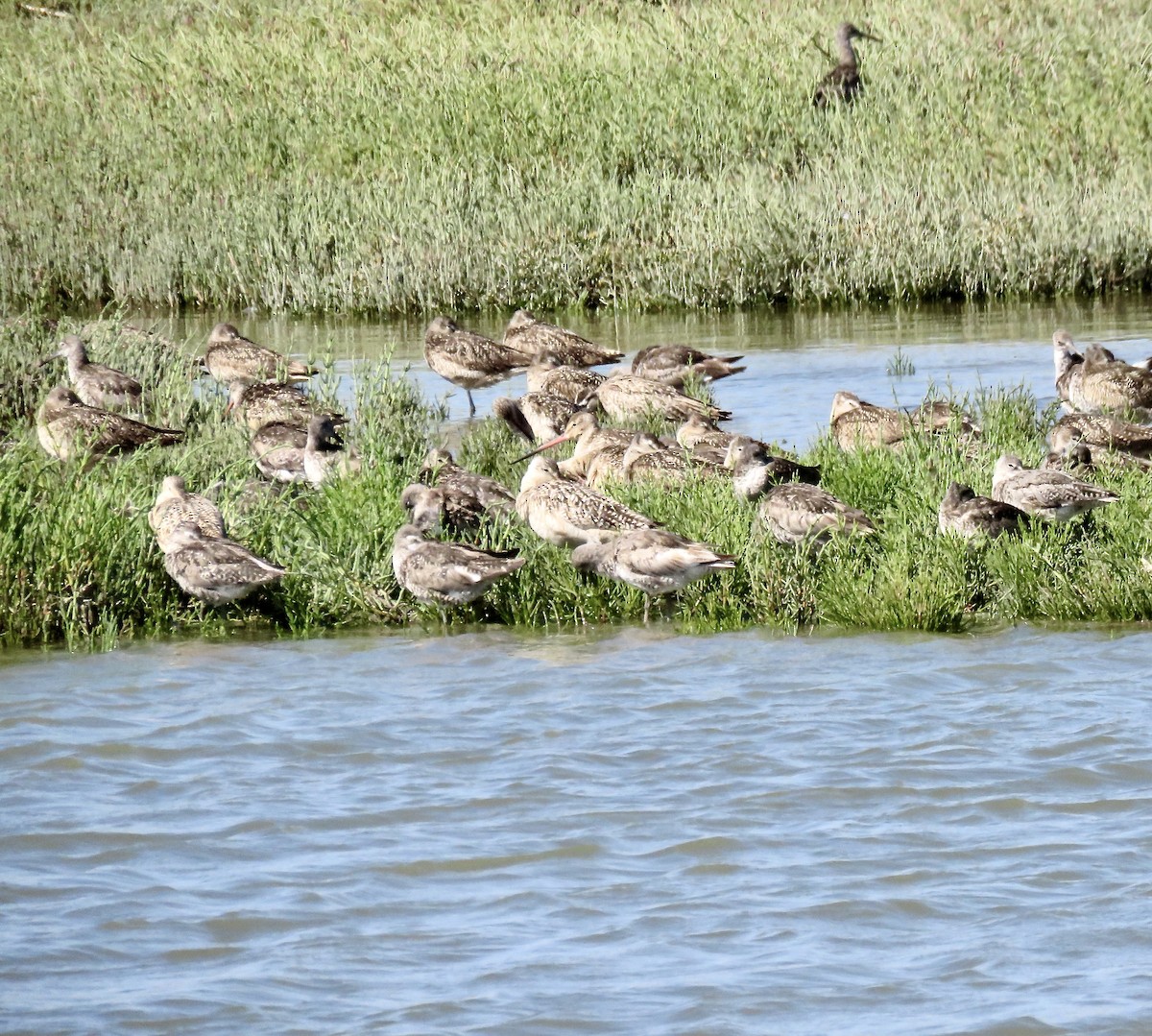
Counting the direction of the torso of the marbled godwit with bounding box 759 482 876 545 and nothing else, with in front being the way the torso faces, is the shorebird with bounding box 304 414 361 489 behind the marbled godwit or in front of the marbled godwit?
in front

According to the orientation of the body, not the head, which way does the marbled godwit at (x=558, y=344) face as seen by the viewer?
to the viewer's left

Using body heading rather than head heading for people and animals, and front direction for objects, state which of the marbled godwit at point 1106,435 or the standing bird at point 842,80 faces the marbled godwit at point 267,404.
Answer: the marbled godwit at point 1106,435

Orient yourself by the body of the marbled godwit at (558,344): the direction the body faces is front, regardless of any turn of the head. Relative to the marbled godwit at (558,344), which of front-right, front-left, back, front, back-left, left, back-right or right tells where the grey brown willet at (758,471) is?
left

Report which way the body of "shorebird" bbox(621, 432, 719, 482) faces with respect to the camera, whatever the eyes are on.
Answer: to the viewer's left

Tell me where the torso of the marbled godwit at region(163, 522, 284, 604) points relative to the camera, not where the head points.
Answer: to the viewer's left

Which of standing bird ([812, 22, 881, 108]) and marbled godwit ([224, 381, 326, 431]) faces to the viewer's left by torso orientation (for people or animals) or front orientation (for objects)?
the marbled godwit

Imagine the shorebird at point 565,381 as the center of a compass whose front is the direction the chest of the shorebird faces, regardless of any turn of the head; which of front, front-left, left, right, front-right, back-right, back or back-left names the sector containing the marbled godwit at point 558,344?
right

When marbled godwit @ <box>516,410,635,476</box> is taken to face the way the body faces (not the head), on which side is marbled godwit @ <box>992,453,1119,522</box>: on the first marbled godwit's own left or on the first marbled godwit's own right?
on the first marbled godwit's own left

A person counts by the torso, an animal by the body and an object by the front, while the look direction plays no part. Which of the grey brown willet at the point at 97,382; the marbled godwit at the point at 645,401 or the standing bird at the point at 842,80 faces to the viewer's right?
the standing bird

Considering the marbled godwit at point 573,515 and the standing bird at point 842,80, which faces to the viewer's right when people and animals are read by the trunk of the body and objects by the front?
the standing bird

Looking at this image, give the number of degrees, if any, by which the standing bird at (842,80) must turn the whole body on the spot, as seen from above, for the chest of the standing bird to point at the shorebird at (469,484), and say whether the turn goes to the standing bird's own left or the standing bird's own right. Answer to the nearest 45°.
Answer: approximately 90° to the standing bird's own right

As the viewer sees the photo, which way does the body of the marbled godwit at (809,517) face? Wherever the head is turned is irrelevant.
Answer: to the viewer's left

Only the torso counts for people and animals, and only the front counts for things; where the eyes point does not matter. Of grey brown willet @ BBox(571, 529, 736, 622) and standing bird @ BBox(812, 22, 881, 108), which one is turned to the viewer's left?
the grey brown willet

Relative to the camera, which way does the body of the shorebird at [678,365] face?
to the viewer's left

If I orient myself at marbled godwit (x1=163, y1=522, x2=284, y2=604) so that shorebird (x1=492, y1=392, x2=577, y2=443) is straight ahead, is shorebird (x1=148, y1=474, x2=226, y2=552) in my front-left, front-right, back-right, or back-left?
front-left

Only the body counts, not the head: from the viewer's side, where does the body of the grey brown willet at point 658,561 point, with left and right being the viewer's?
facing to the left of the viewer

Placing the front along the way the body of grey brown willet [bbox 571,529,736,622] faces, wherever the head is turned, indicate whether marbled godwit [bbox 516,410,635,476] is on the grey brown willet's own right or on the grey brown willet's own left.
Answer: on the grey brown willet's own right

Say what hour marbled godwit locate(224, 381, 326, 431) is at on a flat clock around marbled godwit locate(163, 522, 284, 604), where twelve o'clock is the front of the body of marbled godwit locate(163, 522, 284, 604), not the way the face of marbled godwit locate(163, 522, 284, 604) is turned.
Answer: marbled godwit locate(224, 381, 326, 431) is roughly at 3 o'clock from marbled godwit locate(163, 522, 284, 604).

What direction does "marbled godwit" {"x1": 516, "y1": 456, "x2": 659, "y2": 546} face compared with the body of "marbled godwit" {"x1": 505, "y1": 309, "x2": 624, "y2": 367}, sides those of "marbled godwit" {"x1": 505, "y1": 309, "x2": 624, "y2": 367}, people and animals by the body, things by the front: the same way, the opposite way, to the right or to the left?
the same way

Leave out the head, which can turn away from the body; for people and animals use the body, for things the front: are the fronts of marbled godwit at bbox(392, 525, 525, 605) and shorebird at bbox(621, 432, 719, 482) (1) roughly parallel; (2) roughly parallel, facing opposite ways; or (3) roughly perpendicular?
roughly parallel

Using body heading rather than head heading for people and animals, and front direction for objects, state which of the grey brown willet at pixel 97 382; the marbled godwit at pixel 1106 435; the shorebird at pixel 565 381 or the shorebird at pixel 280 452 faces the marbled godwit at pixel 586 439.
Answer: the marbled godwit at pixel 1106 435

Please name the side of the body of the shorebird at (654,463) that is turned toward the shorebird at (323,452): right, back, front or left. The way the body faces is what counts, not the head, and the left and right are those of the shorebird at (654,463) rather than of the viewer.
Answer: front

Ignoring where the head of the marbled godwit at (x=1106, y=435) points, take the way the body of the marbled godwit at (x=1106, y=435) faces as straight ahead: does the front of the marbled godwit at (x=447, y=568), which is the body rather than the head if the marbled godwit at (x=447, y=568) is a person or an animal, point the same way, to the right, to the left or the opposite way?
the same way
